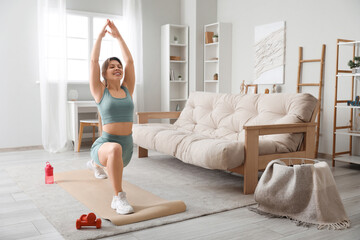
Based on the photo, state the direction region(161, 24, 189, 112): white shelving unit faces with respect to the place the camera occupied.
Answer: facing the viewer and to the right of the viewer

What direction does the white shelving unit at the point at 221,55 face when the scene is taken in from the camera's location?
facing the viewer and to the left of the viewer

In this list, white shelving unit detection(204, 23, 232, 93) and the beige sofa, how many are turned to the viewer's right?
0

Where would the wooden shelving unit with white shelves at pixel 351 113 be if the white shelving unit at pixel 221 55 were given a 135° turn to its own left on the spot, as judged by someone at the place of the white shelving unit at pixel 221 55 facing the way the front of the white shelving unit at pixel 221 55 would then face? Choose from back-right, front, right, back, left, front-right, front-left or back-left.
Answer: front-right

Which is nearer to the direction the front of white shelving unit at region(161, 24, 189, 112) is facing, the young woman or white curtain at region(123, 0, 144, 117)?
the young woman

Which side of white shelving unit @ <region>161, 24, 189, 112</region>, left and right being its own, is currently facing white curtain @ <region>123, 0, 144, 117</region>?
right

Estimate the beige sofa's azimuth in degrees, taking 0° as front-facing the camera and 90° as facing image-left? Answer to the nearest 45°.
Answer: approximately 45°

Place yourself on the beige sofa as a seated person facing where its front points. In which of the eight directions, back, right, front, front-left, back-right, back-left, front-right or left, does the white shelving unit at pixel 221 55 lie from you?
back-right

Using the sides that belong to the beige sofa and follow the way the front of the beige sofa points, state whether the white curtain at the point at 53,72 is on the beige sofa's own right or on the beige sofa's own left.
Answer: on the beige sofa's own right

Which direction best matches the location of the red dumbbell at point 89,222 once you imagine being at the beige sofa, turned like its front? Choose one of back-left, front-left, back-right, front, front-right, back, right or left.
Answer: front

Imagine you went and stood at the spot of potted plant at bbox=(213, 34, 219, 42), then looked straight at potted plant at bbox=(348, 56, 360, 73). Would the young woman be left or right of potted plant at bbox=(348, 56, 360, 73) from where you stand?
right

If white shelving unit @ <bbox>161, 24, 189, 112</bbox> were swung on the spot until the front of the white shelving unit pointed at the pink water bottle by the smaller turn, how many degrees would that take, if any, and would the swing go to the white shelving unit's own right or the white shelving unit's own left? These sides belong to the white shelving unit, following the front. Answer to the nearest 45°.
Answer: approximately 45° to the white shelving unit's own right

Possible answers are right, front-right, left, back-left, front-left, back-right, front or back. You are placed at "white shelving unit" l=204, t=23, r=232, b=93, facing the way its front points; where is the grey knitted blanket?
front-left
